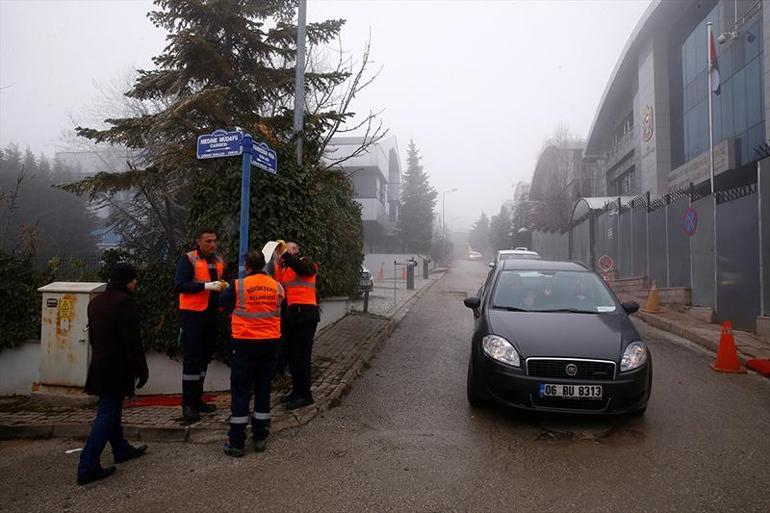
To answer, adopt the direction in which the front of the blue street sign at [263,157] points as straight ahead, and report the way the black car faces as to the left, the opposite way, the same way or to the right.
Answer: to the right

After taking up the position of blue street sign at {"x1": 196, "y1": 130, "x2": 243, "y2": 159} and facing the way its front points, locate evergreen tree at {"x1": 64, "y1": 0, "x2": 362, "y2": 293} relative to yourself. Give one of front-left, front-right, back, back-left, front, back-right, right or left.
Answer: back

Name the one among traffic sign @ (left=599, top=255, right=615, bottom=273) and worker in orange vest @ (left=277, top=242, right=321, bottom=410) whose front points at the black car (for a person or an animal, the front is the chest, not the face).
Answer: the traffic sign

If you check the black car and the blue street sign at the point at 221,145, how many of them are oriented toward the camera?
2

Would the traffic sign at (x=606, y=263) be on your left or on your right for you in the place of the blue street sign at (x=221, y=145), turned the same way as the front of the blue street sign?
on your left

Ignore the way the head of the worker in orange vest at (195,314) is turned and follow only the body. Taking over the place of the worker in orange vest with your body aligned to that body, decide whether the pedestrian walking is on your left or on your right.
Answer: on your right
